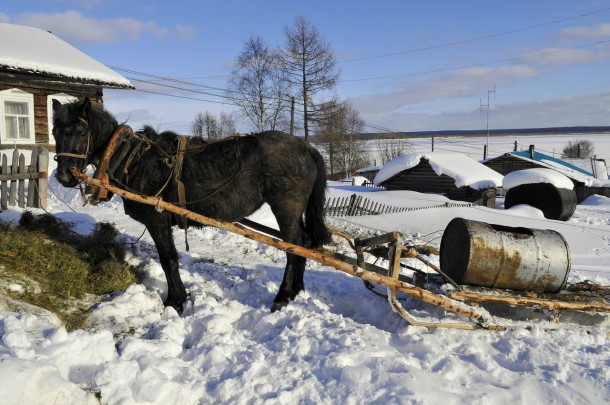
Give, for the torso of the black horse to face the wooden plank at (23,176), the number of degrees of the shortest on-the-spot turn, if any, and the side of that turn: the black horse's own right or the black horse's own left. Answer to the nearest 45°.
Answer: approximately 45° to the black horse's own right

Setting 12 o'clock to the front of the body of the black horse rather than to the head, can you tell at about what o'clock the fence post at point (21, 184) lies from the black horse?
The fence post is roughly at 2 o'clock from the black horse.

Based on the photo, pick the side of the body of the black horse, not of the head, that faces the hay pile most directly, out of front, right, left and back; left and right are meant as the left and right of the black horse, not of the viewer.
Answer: front

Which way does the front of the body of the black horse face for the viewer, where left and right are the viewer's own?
facing to the left of the viewer

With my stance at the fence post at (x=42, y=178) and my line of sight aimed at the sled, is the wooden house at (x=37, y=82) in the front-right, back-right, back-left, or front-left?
back-left

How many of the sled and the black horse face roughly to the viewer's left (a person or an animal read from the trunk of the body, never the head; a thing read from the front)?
2

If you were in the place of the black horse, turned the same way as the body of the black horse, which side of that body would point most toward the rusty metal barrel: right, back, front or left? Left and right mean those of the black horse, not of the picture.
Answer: back

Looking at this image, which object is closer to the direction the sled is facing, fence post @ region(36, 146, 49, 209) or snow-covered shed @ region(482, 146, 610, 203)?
the fence post

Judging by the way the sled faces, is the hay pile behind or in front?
in front

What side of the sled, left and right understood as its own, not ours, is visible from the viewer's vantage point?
left

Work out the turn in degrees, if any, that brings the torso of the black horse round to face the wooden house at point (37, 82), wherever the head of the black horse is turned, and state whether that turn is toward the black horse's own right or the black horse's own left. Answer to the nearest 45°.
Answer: approximately 90° to the black horse's own right

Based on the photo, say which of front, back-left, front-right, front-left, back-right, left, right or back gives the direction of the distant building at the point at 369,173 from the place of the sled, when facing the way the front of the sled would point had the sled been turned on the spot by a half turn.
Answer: left

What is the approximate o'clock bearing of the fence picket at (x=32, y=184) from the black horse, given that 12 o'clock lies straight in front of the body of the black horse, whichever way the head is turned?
The fence picket is roughly at 2 o'clock from the black horse.

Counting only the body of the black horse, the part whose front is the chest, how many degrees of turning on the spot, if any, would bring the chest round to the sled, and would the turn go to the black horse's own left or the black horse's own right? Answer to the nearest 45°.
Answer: approximately 135° to the black horse's own left
